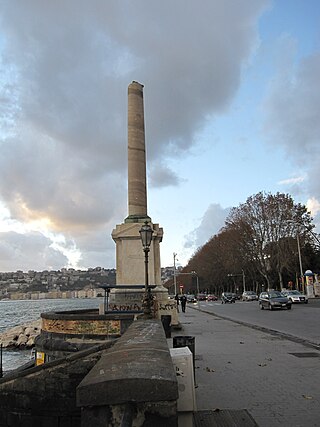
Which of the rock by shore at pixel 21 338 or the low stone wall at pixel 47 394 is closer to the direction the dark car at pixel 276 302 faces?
the low stone wall

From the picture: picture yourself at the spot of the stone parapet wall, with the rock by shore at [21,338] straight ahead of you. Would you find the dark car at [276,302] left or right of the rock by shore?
right

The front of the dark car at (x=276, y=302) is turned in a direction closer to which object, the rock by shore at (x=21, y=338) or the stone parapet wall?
the stone parapet wall

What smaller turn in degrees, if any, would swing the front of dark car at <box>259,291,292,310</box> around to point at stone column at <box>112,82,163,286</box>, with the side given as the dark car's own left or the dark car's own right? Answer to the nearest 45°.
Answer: approximately 45° to the dark car's own right

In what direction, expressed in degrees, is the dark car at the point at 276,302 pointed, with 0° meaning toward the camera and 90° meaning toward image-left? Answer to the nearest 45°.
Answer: approximately 315°

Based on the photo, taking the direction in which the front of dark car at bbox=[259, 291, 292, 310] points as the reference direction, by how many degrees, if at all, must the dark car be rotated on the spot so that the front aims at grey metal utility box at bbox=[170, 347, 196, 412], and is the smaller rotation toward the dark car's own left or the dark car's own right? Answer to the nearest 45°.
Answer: approximately 45° to the dark car's own right

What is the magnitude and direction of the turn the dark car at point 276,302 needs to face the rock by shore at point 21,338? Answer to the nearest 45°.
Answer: approximately 135° to its right

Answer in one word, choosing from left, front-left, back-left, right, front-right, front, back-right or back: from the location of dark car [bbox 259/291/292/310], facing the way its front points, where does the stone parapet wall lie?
front-right

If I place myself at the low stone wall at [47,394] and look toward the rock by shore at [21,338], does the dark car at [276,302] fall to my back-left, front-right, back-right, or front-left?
front-right

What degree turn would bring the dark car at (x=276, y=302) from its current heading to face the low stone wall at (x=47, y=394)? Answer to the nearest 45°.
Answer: approximately 45° to its right
